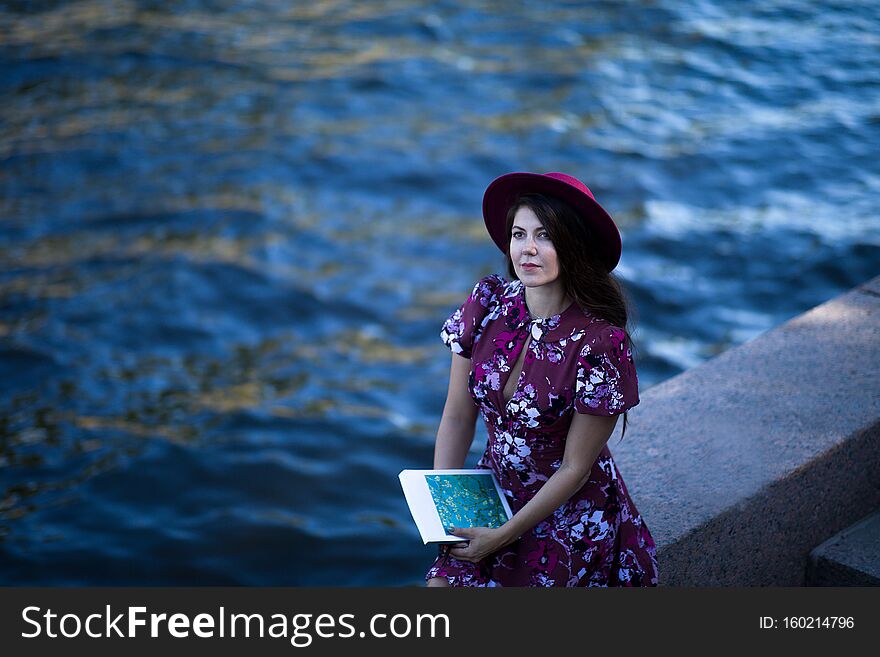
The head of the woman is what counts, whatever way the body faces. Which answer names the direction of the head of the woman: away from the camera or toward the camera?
toward the camera
